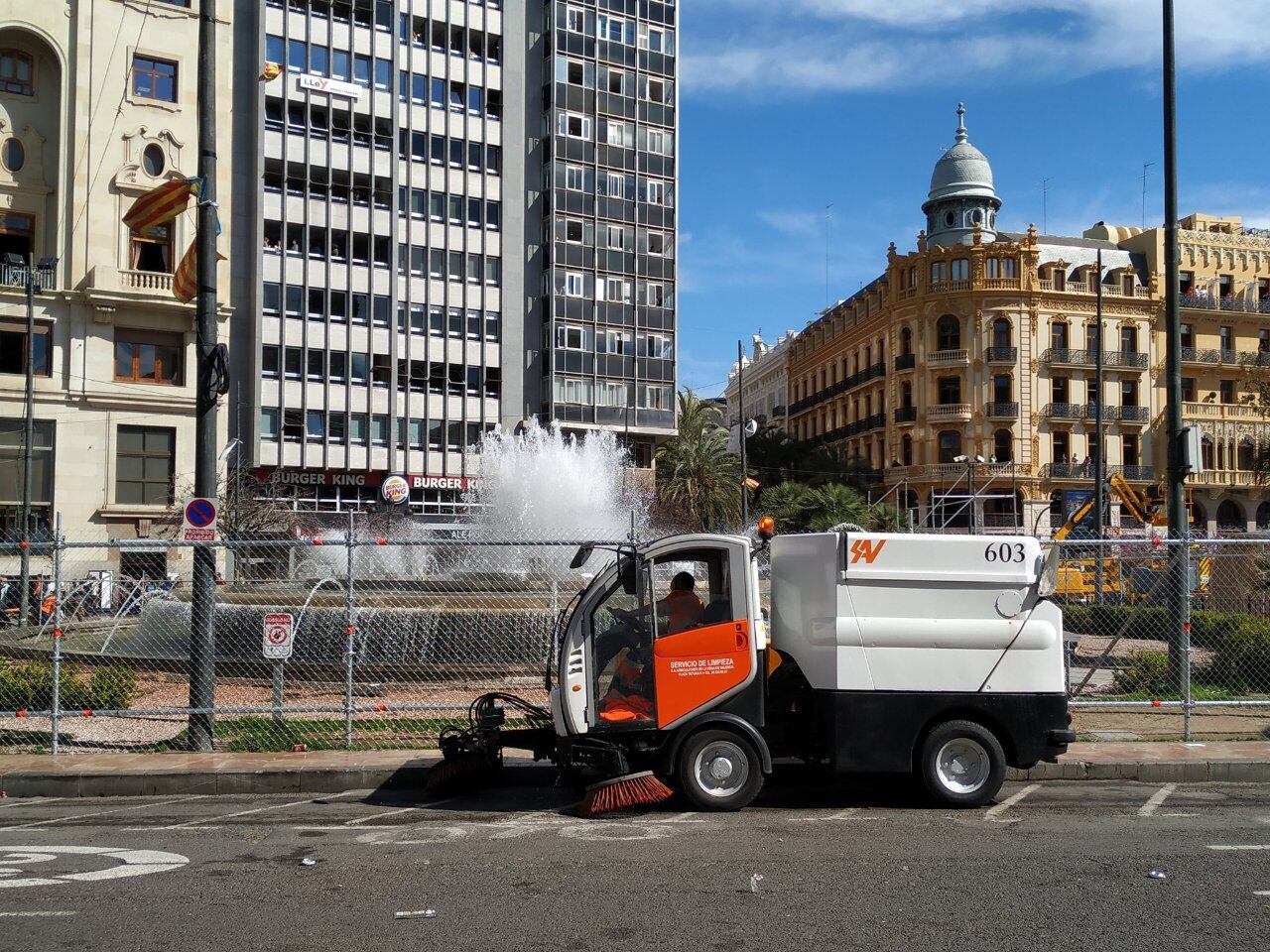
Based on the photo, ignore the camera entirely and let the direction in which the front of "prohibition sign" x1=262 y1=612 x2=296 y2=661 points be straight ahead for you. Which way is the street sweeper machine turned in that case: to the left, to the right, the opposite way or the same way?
to the right

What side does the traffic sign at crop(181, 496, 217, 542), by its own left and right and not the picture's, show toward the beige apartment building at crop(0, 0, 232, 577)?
back

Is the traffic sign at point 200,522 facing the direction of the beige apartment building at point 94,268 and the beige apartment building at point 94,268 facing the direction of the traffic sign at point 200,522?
no

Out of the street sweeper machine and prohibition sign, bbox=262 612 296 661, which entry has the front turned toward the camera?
the prohibition sign

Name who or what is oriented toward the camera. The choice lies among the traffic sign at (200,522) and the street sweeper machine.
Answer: the traffic sign

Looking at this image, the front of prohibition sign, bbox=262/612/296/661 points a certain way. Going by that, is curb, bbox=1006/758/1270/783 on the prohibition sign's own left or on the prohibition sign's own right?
on the prohibition sign's own left

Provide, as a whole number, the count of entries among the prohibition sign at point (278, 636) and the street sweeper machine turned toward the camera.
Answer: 1

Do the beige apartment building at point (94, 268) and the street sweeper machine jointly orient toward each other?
no

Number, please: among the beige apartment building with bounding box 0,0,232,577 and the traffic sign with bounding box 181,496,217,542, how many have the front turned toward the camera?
2

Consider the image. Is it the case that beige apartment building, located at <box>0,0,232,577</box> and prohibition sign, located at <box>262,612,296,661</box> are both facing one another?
no

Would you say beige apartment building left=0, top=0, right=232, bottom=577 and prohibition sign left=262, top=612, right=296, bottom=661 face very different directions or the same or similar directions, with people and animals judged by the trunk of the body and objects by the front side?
same or similar directions

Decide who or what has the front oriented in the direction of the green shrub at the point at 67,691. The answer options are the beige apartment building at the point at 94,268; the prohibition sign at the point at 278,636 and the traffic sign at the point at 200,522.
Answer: the beige apartment building

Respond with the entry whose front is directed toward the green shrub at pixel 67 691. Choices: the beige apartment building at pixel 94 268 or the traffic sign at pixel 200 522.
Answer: the beige apartment building

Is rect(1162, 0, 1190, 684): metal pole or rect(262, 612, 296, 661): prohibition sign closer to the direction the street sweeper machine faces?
the prohibition sign

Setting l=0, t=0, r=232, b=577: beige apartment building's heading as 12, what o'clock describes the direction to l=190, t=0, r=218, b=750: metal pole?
The metal pole is roughly at 12 o'clock from the beige apartment building.

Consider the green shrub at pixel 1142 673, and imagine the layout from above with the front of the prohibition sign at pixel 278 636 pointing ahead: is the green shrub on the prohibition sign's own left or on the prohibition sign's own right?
on the prohibition sign's own left

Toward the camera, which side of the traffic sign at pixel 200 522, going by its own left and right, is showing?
front

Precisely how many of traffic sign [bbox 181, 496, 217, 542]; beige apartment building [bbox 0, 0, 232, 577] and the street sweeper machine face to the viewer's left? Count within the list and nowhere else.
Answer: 1

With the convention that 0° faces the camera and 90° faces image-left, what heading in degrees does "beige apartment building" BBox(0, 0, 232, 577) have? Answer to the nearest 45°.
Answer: approximately 0°

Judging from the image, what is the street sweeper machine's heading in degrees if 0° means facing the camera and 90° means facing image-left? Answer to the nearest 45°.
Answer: approximately 90°
